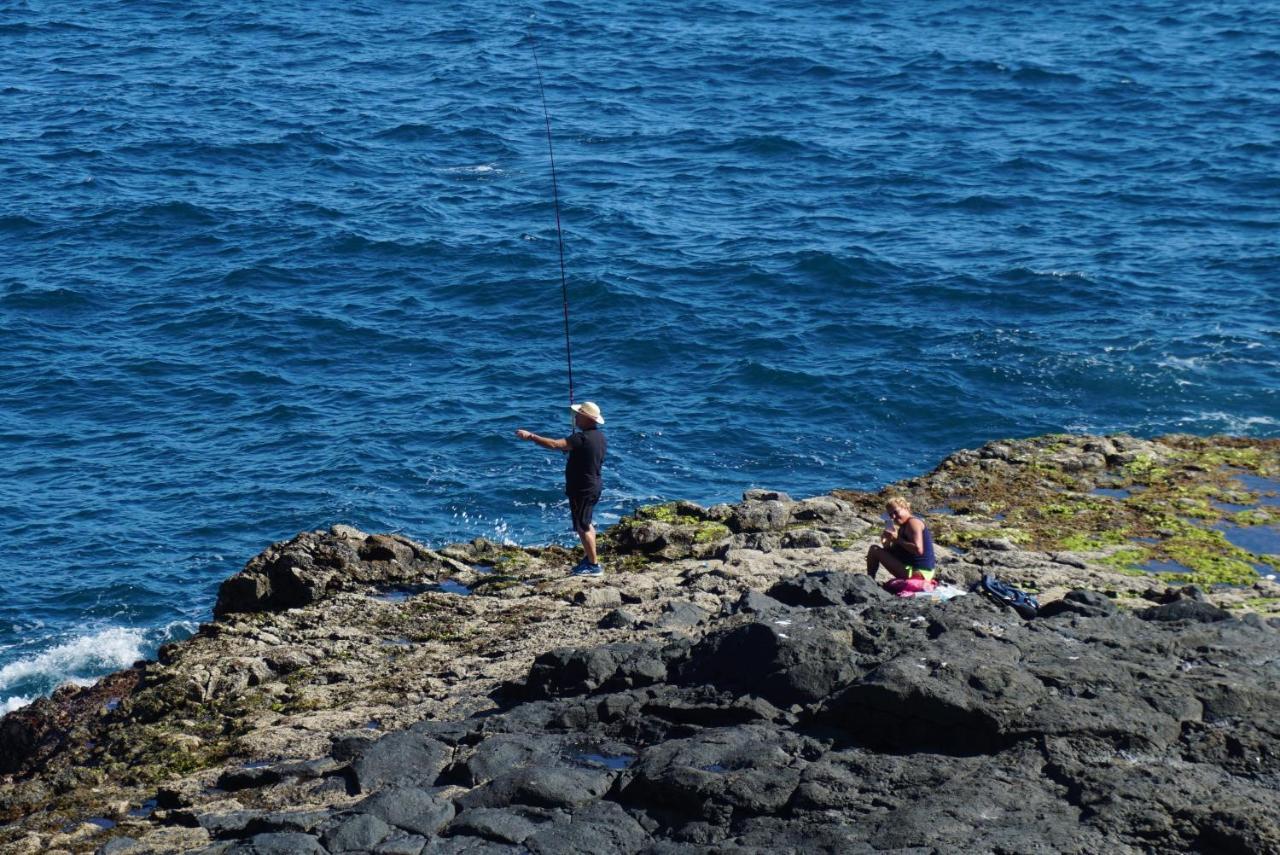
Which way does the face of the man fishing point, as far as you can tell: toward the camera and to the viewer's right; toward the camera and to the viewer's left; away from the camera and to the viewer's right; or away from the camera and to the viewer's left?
away from the camera and to the viewer's left

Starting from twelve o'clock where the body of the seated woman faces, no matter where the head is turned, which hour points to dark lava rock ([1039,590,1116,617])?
The dark lava rock is roughly at 7 o'clock from the seated woman.

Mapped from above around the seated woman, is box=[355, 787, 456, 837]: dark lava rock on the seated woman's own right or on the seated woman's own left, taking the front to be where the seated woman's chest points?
on the seated woman's own left

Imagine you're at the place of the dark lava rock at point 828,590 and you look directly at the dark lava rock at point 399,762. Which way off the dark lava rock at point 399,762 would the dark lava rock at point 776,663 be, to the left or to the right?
left

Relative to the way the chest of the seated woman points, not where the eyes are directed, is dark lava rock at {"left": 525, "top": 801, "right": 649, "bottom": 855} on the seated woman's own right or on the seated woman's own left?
on the seated woman's own left

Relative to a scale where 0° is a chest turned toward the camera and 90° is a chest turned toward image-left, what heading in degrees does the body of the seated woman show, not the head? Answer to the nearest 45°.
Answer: approximately 90°

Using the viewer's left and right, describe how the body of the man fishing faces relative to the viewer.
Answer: facing to the left of the viewer

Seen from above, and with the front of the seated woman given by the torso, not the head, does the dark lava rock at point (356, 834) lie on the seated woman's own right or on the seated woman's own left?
on the seated woman's own left
